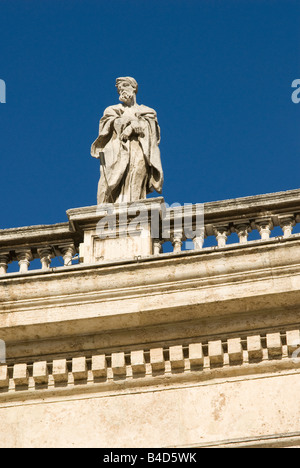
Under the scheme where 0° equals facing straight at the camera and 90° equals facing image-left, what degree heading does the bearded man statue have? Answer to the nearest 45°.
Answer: approximately 0°
